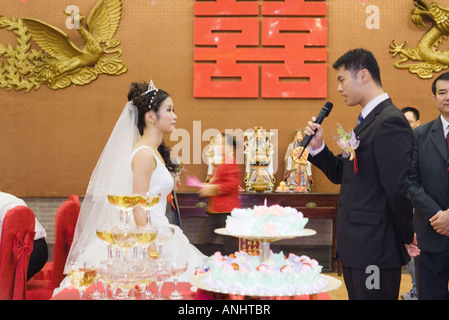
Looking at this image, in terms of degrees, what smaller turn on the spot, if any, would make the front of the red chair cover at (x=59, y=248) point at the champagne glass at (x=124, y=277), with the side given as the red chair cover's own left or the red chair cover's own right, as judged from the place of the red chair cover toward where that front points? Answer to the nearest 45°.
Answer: approximately 90° to the red chair cover's own left

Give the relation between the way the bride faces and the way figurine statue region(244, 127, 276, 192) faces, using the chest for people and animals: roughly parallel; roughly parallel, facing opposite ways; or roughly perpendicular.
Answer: roughly perpendicular

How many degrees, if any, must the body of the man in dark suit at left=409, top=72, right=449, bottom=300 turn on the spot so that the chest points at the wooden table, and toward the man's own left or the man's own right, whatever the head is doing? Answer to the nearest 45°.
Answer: approximately 135° to the man's own right

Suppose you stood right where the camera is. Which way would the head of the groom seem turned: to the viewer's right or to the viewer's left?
to the viewer's left

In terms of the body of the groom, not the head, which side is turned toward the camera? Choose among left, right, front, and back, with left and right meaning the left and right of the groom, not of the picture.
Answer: left

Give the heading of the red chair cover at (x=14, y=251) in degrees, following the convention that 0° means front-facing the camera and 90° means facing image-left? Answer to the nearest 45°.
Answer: approximately 135°

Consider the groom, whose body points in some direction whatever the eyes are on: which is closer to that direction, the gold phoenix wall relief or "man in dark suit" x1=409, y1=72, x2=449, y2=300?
the gold phoenix wall relief

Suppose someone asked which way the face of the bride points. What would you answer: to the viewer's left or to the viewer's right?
to the viewer's right

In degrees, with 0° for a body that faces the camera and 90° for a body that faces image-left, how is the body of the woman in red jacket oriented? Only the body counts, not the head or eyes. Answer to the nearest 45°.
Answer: approximately 90°

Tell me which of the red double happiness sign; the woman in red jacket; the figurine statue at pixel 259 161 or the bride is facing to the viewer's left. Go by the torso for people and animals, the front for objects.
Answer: the woman in red jacket
